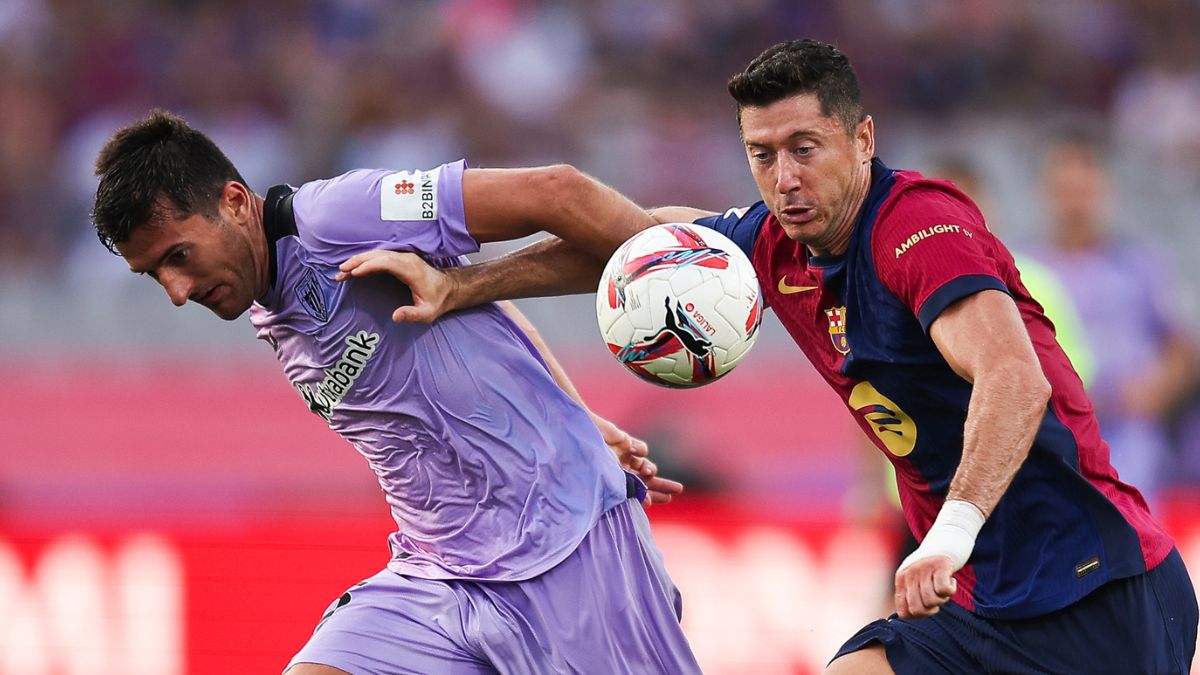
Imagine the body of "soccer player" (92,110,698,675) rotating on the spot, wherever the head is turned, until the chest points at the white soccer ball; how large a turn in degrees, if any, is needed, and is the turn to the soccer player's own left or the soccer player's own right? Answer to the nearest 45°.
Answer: approximately 90° to the soccer player's own left

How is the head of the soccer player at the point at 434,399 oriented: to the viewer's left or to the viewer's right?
to the viewer's left

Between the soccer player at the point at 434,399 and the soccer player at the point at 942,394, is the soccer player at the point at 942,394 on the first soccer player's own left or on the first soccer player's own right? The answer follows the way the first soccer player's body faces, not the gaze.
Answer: on the first soccer player's own left

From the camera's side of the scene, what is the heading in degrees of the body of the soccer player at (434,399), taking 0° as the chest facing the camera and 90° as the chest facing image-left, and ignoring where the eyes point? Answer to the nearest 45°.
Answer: approximately 45°
